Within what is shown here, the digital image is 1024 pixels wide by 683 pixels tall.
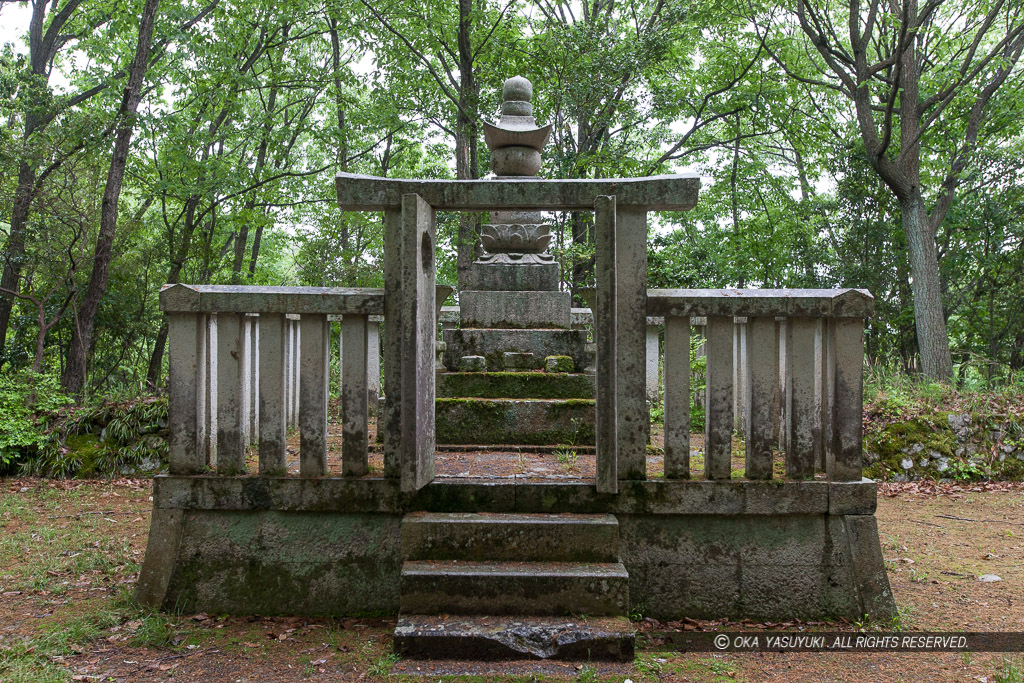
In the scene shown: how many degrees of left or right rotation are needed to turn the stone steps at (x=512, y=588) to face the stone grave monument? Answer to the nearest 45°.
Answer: approximately 180°

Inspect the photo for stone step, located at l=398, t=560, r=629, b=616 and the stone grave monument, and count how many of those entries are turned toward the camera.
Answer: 2

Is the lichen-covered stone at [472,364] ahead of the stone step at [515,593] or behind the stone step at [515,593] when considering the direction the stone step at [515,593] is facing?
behind

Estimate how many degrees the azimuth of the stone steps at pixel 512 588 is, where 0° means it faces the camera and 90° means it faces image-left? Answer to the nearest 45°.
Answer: approximately 0°

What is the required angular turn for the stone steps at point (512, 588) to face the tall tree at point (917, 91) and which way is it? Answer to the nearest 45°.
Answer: approximately 135° to its left

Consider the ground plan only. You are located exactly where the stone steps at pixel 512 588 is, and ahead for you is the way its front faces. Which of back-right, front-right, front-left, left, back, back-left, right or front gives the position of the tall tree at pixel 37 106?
back-right

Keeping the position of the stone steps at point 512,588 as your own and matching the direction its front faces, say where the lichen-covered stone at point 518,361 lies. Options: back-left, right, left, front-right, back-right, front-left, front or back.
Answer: back

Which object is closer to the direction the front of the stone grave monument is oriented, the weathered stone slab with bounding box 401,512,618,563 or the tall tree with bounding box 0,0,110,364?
the weathered stone slab

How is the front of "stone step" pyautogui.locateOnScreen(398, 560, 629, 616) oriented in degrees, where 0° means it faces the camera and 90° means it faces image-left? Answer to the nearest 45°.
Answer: approximately 0°

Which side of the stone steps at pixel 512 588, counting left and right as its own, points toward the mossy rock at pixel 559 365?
back

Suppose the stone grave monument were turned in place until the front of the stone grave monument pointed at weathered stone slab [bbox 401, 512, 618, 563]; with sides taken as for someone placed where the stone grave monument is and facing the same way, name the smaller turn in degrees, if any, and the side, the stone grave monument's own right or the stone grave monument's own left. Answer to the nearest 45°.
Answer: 0° — it already faces it

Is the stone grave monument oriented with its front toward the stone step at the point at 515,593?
yes
